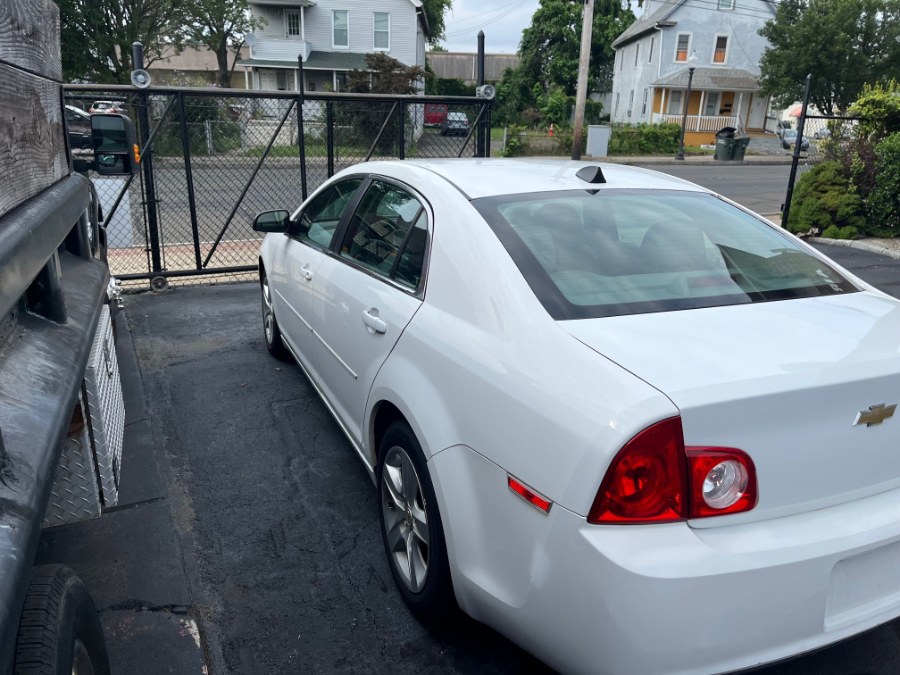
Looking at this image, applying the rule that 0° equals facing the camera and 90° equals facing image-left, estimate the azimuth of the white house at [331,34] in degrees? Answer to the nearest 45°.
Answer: approximately 0°

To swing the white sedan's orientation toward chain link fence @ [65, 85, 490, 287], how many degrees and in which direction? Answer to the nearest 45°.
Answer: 0° — it already faces it

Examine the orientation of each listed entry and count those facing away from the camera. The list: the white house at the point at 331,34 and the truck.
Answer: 1

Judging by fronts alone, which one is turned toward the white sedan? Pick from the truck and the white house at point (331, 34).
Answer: the white house

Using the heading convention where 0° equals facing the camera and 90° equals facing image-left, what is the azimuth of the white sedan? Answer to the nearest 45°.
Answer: approximately 135°

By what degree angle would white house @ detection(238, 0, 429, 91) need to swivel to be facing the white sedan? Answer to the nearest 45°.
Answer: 0° — it already faces it

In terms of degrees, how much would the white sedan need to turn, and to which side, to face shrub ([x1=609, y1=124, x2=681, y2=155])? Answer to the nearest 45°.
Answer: approximately 45° to its right

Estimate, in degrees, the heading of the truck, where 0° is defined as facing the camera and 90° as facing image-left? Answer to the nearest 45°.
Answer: approximately 180°

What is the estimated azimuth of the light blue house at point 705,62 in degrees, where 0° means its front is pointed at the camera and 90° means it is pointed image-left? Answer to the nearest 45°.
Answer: approximately 0°

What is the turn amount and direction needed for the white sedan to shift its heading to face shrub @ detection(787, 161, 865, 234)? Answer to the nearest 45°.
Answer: approximately 45° to its right
